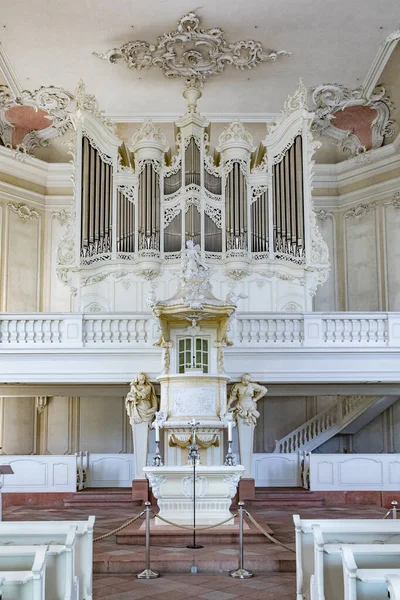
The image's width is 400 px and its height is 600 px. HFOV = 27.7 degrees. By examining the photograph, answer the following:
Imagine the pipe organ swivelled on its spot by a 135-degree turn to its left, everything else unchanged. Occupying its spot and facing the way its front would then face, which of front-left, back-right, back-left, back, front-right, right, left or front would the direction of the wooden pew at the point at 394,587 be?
back-right

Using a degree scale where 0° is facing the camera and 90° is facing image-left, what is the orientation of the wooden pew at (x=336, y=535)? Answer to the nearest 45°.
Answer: approximately 180°

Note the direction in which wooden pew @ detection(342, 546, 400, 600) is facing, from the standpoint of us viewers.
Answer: facing away from the viewer

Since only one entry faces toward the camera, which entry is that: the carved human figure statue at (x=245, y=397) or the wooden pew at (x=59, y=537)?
the carved human figure statue

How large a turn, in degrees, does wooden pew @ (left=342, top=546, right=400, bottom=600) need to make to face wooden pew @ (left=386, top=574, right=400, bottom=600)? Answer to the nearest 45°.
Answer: approximately 180°

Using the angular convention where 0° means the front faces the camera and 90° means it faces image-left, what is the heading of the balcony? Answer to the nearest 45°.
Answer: approximately 0°

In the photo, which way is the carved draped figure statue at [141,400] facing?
toward the camera

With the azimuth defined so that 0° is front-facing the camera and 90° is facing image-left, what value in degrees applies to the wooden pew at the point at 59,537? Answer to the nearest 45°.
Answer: approximately 180°

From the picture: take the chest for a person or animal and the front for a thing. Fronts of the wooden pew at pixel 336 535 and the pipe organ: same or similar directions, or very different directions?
very different directions

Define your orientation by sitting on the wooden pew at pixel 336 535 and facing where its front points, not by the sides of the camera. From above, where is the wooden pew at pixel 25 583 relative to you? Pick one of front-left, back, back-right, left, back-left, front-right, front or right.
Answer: back-left

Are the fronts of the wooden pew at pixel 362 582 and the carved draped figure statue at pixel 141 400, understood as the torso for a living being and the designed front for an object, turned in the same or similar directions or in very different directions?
very different directions

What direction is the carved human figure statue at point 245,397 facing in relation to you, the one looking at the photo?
facing the viewer
